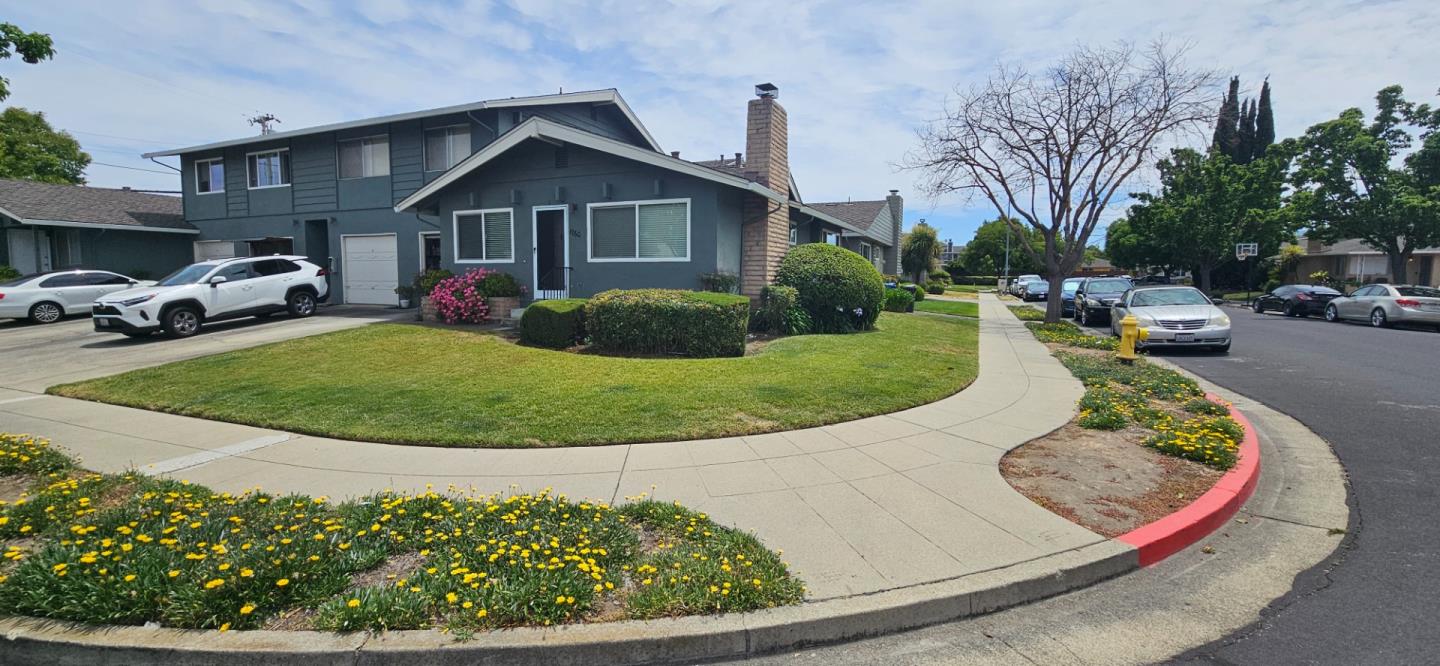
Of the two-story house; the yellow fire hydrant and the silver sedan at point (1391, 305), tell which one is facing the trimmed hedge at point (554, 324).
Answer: the two-story house

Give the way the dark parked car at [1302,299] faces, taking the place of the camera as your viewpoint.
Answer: facing away from the viewer and to the left of the viewer

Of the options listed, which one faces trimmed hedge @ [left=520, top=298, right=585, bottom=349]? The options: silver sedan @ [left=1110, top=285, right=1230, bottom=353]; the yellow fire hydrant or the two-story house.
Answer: the two-story house

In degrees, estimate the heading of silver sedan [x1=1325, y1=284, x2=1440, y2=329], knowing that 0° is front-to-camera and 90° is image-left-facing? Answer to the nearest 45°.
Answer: approximately 135°

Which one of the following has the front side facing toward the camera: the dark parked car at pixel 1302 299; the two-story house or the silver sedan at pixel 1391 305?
the two-story house

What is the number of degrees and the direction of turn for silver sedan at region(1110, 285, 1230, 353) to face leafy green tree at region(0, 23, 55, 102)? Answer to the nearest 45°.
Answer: approximately 90° to its right

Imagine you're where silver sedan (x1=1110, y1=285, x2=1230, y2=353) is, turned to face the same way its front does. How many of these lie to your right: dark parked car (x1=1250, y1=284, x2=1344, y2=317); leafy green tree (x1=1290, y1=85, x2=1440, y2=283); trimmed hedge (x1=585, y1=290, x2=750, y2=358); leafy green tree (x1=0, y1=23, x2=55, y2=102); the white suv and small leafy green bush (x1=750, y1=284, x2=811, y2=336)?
4

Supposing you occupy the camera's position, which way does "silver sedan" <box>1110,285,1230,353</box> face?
facing the viewer and to the right of the viewer

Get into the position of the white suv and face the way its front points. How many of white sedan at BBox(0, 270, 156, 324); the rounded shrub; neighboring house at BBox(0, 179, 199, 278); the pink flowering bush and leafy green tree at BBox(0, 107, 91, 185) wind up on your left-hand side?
2

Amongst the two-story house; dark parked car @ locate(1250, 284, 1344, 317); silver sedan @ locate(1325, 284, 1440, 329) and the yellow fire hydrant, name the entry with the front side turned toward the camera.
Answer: the two-story house

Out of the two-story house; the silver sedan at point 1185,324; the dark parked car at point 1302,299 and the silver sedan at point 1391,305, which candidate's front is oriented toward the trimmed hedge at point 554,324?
the two-story house
